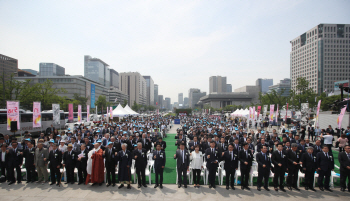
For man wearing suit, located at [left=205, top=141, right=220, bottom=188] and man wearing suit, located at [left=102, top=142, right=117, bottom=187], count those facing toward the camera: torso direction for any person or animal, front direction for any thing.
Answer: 2

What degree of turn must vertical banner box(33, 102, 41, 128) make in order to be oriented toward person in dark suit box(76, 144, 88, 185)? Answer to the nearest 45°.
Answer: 0° — it already faces them

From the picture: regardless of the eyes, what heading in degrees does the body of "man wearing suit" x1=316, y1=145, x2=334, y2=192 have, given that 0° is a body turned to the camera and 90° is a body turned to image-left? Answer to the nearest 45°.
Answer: approximately 0°

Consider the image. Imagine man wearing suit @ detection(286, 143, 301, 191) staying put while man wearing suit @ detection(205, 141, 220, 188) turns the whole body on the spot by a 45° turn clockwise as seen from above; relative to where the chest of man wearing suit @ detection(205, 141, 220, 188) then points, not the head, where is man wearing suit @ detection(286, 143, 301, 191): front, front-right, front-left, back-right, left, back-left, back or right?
back-left

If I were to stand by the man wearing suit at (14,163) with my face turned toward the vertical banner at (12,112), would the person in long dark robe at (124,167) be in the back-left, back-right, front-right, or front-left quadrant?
back-right

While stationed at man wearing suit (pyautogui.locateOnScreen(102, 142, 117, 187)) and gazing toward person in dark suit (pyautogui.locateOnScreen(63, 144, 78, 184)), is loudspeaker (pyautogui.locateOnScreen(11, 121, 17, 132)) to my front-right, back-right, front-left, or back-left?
front-right

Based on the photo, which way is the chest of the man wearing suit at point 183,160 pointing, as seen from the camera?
toward the camera

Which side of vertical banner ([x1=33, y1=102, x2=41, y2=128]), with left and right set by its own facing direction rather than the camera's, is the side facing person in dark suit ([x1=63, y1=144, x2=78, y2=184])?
front

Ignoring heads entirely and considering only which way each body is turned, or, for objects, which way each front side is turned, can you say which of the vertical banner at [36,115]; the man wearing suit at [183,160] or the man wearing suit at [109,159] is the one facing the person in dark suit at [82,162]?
the vertical banner

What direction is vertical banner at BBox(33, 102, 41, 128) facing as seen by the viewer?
toward the camera

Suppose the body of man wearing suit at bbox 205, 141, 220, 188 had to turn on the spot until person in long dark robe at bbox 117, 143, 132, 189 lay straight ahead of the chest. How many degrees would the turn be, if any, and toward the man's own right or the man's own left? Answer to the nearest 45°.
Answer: approximately 90° to the man's own right
